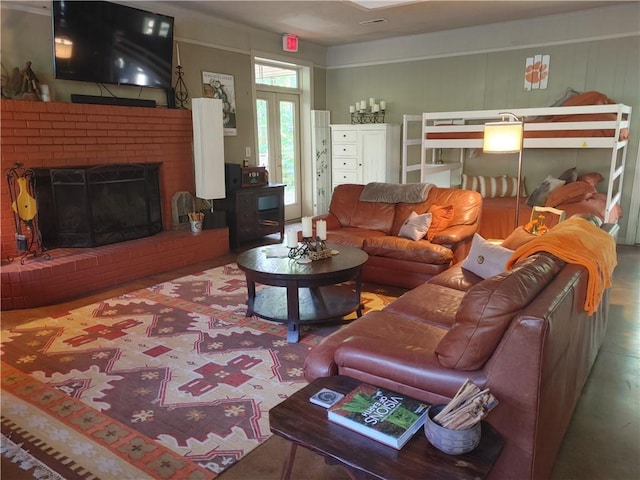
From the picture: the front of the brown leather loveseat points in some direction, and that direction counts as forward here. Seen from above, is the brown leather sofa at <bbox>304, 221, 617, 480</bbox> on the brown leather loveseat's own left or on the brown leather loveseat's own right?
on the brown leather loveseat's own left

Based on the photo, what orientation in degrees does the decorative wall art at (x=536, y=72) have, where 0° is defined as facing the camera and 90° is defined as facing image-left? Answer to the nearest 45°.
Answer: approximately 0°

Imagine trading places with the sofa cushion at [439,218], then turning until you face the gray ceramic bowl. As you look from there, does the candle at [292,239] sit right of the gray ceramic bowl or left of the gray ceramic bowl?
right

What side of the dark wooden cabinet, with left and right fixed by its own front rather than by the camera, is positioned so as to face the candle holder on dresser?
left

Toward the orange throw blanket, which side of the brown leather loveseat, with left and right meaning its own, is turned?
left
